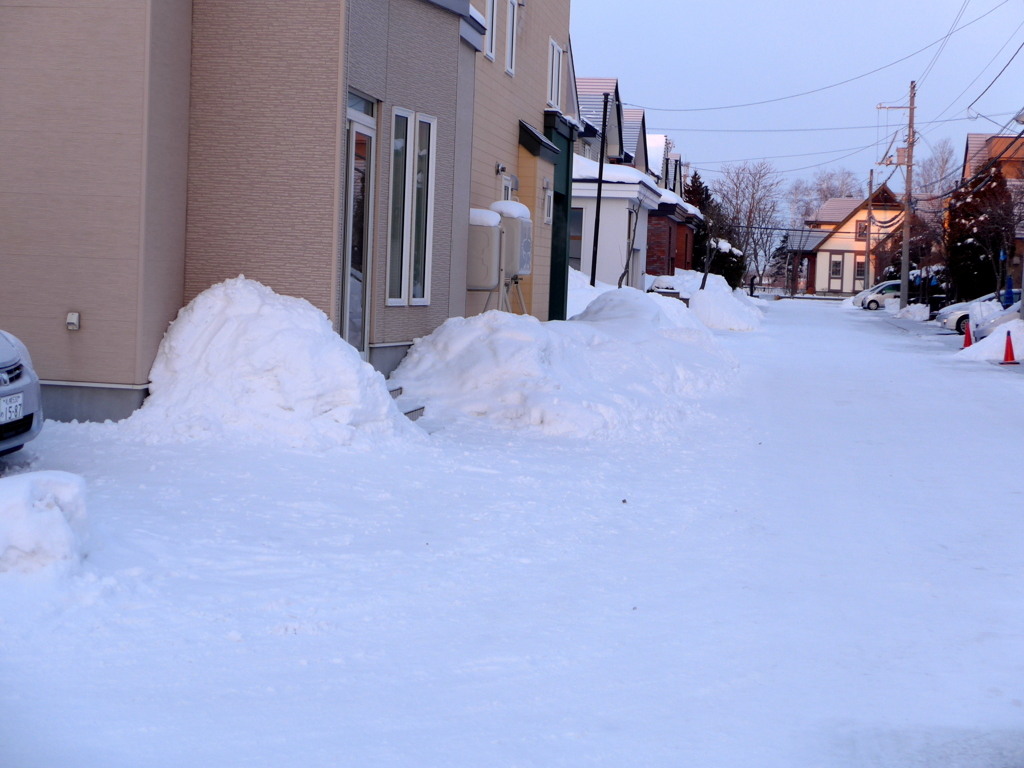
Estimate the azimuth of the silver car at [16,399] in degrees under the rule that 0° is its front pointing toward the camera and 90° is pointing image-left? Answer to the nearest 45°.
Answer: approximately 315°

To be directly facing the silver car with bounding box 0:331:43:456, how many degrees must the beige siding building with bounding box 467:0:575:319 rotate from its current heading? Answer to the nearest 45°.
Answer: approximately 45° to its right

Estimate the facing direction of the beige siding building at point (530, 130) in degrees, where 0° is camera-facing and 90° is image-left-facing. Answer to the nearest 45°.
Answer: approximately 315°

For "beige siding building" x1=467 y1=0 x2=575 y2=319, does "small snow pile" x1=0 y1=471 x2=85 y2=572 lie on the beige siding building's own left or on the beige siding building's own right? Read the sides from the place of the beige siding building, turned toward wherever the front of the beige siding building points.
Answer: on the beige siding building's own right

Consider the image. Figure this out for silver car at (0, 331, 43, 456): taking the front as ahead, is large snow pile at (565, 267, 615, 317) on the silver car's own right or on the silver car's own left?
on the silver car's own left

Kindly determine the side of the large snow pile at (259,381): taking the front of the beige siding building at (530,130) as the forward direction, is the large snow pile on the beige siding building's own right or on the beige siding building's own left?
on the beige siding building's own right
